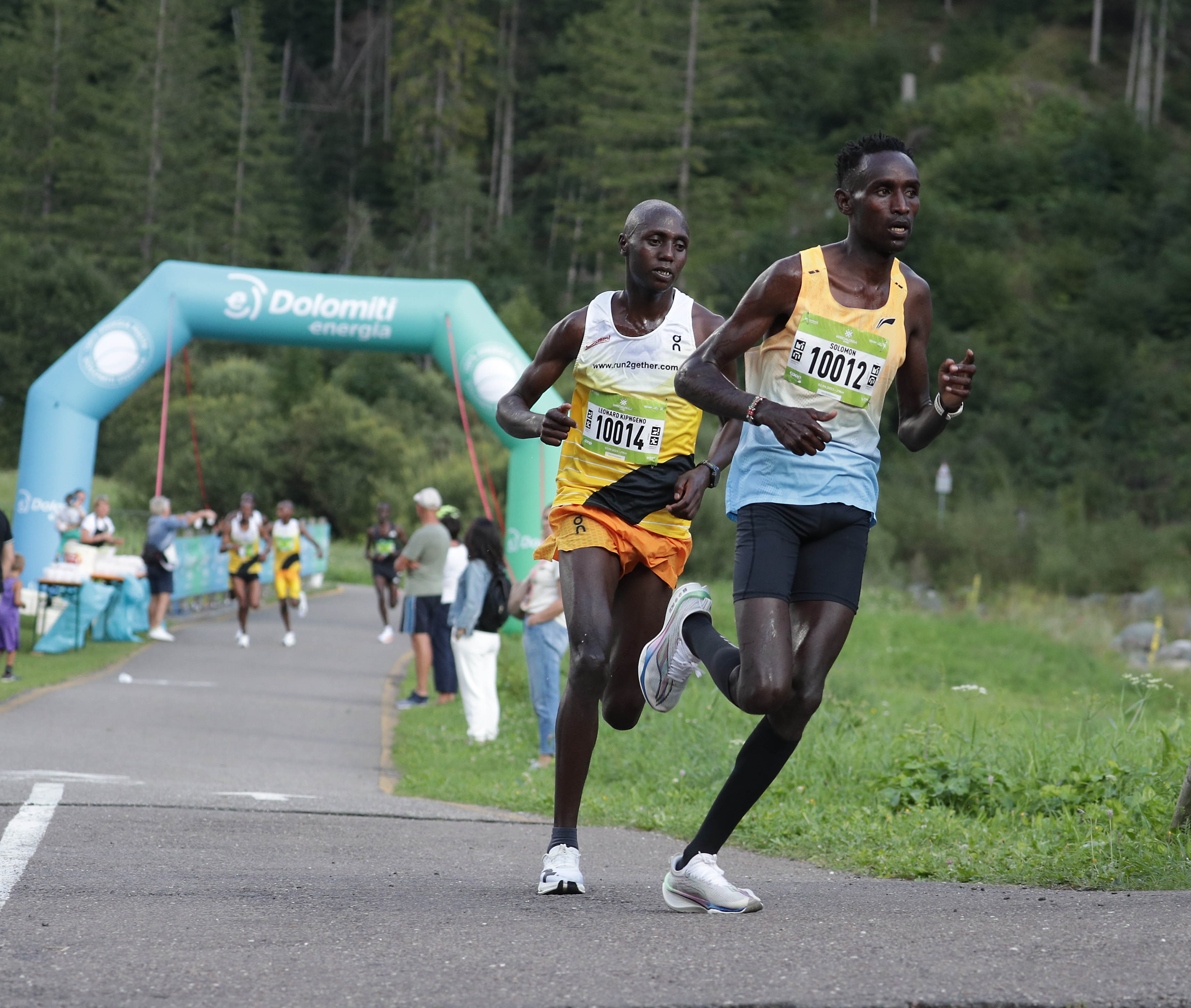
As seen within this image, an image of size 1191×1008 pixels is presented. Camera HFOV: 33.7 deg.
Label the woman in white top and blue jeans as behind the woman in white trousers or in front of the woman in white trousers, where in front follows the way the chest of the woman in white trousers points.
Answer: behind

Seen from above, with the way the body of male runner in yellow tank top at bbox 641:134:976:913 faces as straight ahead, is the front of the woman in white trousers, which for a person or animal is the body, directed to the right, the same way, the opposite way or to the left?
the opposite way

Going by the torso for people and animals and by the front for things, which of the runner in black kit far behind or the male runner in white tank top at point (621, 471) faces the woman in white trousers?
the runner in black kit far behind

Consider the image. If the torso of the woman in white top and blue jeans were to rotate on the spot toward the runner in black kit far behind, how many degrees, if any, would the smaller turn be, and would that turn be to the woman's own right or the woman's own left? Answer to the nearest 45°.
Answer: approximately 90° to the woman's own right

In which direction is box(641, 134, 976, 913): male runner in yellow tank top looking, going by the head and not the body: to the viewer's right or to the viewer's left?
to the viewer's right

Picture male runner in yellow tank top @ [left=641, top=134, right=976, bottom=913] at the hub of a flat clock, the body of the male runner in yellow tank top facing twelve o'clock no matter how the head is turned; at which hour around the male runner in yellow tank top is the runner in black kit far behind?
The runner in black kit far behind is roughly at 7 o'clock from the male runner in yellow tank top.

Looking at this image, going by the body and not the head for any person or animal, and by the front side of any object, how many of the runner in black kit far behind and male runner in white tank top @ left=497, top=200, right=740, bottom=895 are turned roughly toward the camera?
2
